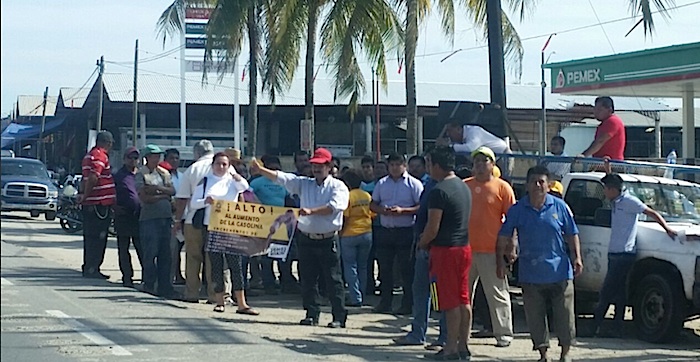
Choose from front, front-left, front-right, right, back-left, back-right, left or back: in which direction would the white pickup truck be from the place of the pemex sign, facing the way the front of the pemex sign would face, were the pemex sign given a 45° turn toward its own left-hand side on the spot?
front

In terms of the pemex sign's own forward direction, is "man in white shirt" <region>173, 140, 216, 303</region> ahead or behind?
ahead

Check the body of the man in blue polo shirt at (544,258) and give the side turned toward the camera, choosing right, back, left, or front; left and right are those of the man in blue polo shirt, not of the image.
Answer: front

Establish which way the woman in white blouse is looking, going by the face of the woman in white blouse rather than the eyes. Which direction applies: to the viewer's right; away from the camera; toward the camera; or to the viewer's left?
toward the camera

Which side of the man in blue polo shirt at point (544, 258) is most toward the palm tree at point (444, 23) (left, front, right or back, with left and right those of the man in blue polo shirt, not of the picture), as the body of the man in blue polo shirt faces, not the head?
back

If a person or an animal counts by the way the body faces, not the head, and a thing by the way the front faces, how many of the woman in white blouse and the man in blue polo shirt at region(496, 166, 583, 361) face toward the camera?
2

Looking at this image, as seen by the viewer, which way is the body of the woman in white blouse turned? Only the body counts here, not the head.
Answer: toward the camera

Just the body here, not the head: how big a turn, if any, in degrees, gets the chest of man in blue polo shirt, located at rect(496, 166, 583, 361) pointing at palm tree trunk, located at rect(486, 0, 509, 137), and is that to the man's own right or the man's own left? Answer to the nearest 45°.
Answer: approximately 180°

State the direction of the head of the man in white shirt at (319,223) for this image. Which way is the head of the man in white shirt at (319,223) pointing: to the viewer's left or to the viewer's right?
to the viewer's left

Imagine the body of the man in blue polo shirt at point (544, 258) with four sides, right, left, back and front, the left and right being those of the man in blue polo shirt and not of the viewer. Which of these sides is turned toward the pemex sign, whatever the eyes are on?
back

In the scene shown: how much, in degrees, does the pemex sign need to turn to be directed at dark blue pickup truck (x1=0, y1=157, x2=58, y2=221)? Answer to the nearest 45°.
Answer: approximately 45° to its right

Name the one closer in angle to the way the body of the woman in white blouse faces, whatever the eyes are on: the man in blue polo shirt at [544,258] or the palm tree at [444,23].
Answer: the man in blue polo shirt

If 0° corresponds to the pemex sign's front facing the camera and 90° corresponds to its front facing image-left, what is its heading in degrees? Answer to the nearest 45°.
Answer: approximately 45°
